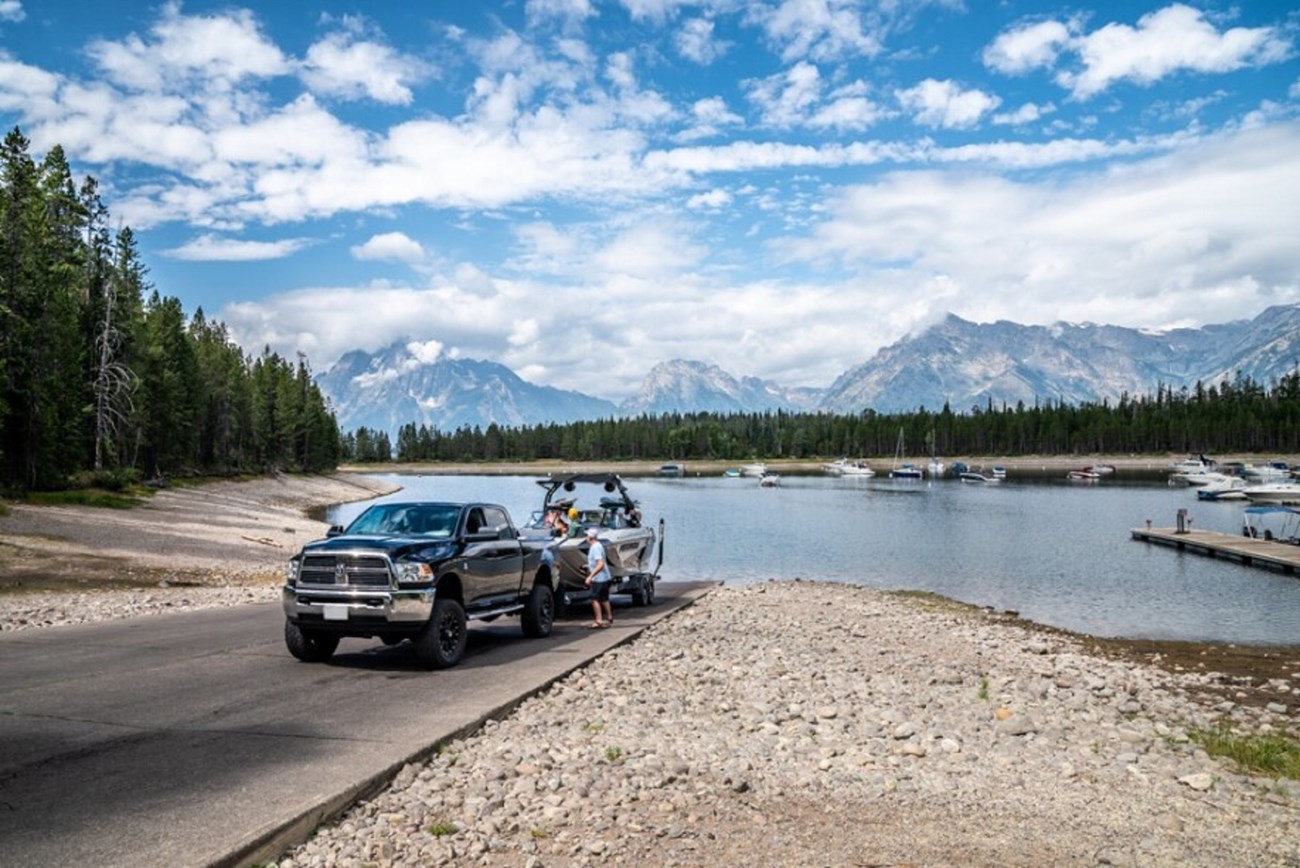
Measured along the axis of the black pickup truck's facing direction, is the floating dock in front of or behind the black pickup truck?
behind

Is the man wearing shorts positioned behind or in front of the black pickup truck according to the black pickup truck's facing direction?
behind

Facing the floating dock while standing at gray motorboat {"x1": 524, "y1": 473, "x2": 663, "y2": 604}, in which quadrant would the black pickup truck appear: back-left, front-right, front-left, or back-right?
back-right

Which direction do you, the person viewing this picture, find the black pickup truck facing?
facing the viewer and to the left of the viewer

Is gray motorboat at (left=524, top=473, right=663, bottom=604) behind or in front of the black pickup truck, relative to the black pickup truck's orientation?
behind
